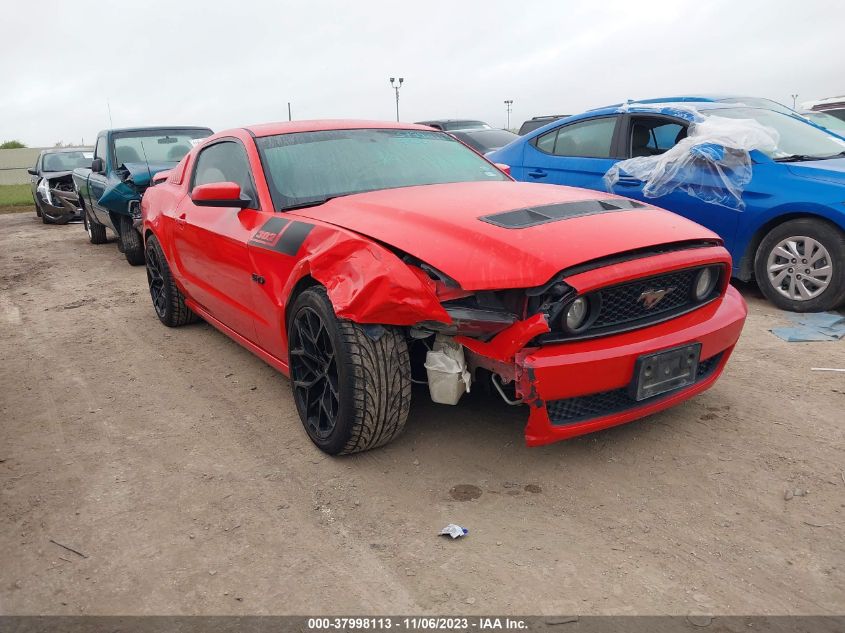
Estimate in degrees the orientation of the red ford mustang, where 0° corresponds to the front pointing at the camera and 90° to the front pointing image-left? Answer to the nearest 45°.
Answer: approximately 315°

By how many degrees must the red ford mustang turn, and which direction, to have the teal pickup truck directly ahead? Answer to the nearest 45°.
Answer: approximately 180°

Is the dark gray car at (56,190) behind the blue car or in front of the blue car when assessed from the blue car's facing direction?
behind

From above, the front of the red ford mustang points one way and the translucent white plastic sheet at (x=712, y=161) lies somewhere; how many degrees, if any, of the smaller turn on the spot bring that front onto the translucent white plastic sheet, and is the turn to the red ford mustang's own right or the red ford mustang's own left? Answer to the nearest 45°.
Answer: approximately 90° to the red ford mustang's own left

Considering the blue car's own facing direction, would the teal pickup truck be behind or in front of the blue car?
behind

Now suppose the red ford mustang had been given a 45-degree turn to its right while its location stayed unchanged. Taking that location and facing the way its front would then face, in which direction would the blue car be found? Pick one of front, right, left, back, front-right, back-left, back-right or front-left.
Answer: back-left

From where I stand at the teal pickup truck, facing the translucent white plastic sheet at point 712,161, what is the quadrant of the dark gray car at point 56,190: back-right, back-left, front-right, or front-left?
back-left

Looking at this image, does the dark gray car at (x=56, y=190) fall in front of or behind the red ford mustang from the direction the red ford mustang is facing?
behind

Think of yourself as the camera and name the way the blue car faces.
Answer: facing the viewer and to the right of the viewer
